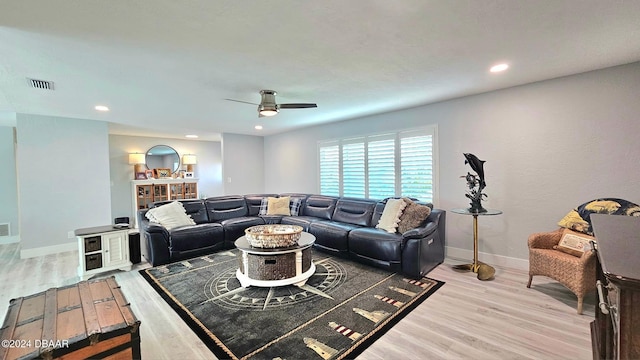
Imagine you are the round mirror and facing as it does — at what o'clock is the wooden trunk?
The wooden trunk is roughly at 12 o'clock from the round mirror.

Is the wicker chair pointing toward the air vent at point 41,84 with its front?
yes

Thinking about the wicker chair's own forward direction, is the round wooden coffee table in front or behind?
in front

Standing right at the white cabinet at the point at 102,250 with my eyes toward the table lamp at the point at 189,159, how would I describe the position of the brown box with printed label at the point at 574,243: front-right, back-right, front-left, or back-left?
back-right

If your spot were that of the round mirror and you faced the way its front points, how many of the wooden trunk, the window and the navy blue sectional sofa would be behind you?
0

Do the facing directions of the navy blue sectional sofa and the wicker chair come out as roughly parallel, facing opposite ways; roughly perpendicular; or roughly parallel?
roughly perpendicular

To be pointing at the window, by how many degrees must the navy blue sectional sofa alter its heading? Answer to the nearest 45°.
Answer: approximately 135° to its left

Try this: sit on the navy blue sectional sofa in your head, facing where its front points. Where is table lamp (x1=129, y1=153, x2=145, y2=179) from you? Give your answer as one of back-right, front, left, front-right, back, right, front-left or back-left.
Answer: back-right

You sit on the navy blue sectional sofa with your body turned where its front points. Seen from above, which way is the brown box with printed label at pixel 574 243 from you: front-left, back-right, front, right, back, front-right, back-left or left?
front-left

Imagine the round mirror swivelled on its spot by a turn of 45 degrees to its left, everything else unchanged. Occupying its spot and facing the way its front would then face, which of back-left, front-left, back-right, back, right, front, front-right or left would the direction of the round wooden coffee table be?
front-right

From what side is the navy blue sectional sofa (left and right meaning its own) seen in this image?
front

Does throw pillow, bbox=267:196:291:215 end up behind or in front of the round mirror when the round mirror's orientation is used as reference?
in front

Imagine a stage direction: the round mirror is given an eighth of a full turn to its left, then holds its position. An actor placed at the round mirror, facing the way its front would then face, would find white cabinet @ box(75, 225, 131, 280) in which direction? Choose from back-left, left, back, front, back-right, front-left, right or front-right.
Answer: front-right
